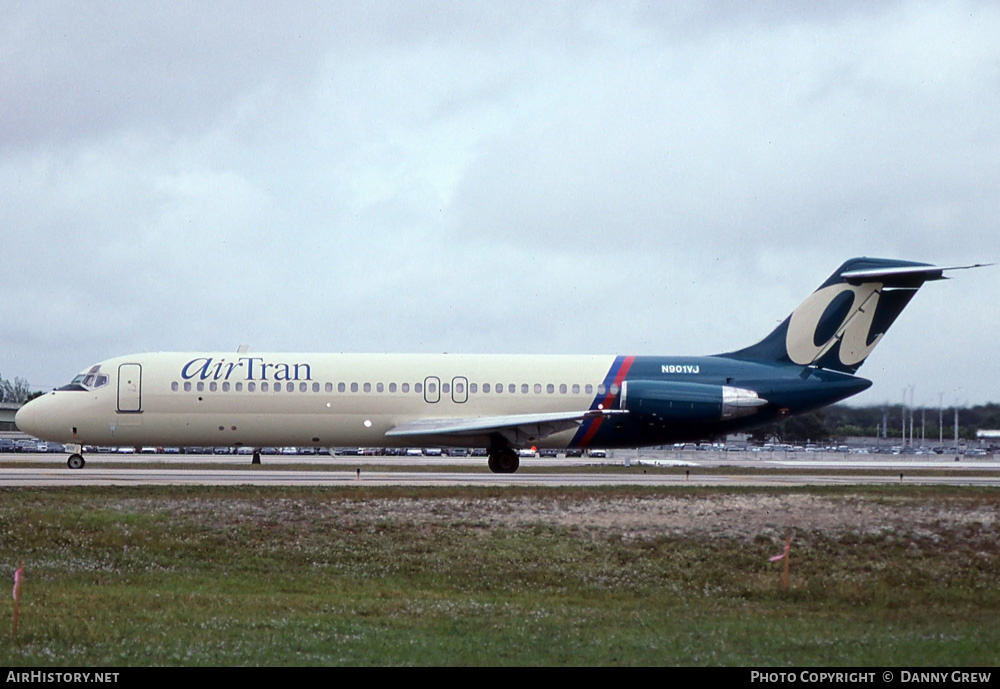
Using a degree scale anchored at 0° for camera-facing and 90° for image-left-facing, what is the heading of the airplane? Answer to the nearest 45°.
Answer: approximately 90°
